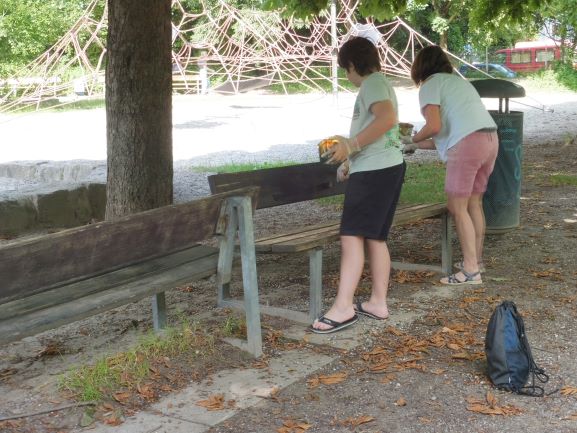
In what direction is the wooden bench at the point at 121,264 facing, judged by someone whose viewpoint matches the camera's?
facing away from the viewer and to the left of the viewer

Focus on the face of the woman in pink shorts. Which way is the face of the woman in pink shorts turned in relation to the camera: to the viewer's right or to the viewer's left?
to the viewer's left

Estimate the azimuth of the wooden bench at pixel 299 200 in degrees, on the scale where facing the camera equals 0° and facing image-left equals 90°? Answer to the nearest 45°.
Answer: approximately 315°

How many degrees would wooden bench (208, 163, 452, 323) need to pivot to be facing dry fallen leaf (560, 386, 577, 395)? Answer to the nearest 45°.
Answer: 0° — it already faces it

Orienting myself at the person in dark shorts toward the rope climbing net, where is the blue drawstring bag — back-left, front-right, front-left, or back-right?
back-right

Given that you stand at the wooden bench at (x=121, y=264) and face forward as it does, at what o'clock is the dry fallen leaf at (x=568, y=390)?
The dry fallen leaf is roughly at 5 o'clock from the wooden bench.

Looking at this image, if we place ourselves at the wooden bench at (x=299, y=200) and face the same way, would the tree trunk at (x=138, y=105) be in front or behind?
behind

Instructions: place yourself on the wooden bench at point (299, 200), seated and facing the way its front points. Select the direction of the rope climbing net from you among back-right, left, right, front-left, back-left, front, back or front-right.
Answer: back-left
